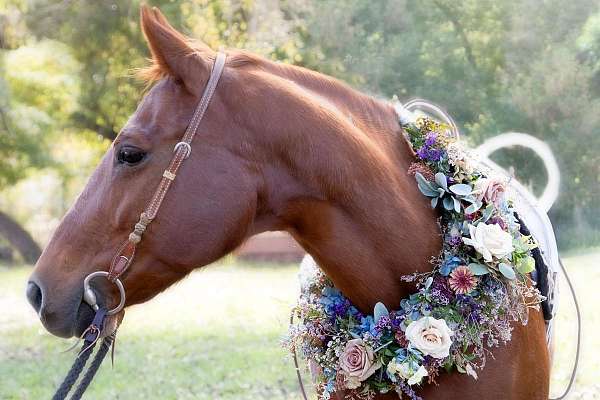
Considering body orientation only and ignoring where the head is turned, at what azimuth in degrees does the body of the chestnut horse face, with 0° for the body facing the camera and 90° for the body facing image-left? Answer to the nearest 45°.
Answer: approximately 90°

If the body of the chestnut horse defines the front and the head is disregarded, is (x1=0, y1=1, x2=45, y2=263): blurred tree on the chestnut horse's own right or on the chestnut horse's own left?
on the chestnut horse's own right

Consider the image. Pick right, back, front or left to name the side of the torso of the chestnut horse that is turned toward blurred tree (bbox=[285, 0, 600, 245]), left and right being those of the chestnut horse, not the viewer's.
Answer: right
